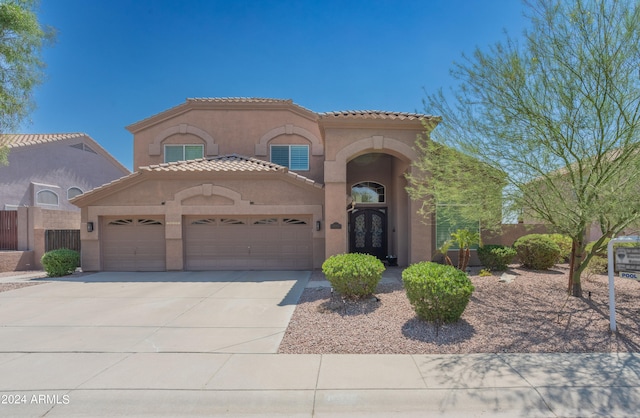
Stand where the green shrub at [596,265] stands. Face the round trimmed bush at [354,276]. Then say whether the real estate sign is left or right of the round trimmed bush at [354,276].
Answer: left

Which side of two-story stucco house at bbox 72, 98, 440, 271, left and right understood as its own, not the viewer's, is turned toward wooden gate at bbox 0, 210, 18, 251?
right

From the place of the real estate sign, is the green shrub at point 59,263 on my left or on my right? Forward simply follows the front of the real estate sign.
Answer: on my right

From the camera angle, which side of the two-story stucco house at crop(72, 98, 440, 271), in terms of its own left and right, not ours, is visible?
front

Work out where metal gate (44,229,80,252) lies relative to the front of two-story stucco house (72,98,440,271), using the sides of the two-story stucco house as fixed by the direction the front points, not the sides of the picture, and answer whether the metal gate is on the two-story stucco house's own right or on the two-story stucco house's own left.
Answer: on the two-story stucco house's own right
